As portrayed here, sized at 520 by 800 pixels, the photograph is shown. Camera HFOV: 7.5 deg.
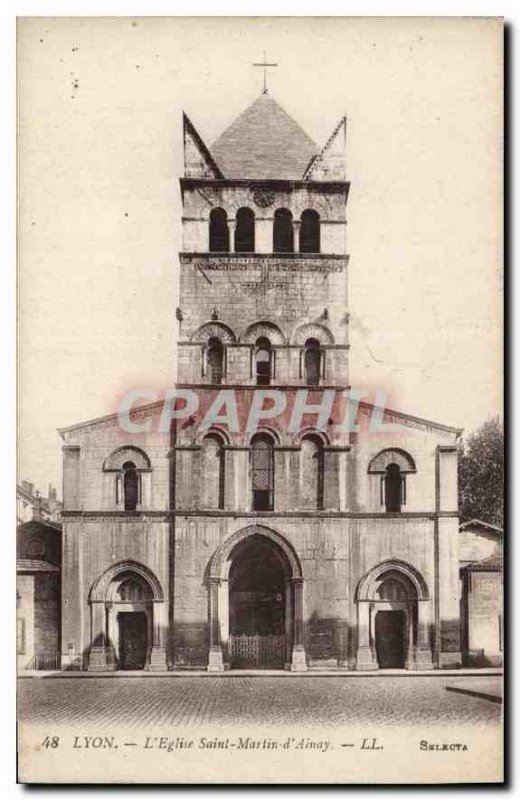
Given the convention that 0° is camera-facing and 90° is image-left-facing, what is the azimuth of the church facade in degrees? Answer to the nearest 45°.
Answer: approximately 0°
